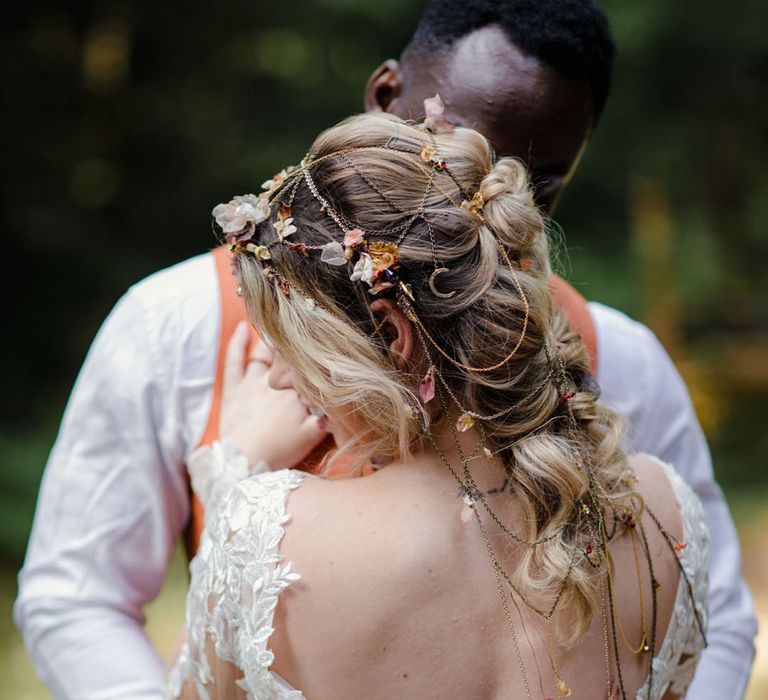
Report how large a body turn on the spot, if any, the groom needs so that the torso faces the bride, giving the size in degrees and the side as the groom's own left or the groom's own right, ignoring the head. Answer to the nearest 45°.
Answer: approximately 45° to the groom's own left

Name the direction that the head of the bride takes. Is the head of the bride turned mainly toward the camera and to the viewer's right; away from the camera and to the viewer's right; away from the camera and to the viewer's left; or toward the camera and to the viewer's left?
away from the camera and to the viewer's left

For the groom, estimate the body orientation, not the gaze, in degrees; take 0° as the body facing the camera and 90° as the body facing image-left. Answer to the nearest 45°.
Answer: approximately 0°
